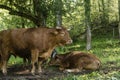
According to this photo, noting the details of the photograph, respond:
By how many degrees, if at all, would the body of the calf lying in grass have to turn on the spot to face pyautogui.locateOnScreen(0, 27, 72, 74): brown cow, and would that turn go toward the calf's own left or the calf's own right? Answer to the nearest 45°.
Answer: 0° — it already faces it

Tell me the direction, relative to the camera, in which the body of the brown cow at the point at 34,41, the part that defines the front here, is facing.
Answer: to the viewer's right

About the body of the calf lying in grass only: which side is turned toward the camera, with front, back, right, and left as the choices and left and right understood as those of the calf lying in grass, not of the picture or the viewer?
left

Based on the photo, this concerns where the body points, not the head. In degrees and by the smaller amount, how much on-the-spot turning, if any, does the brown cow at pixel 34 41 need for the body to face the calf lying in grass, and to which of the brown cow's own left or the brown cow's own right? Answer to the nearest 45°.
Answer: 0° — it already faces it

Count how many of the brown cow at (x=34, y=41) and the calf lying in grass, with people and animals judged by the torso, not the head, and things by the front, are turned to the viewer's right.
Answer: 1

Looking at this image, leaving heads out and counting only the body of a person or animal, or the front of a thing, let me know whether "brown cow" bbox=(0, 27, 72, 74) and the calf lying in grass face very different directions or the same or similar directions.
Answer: very different directions
